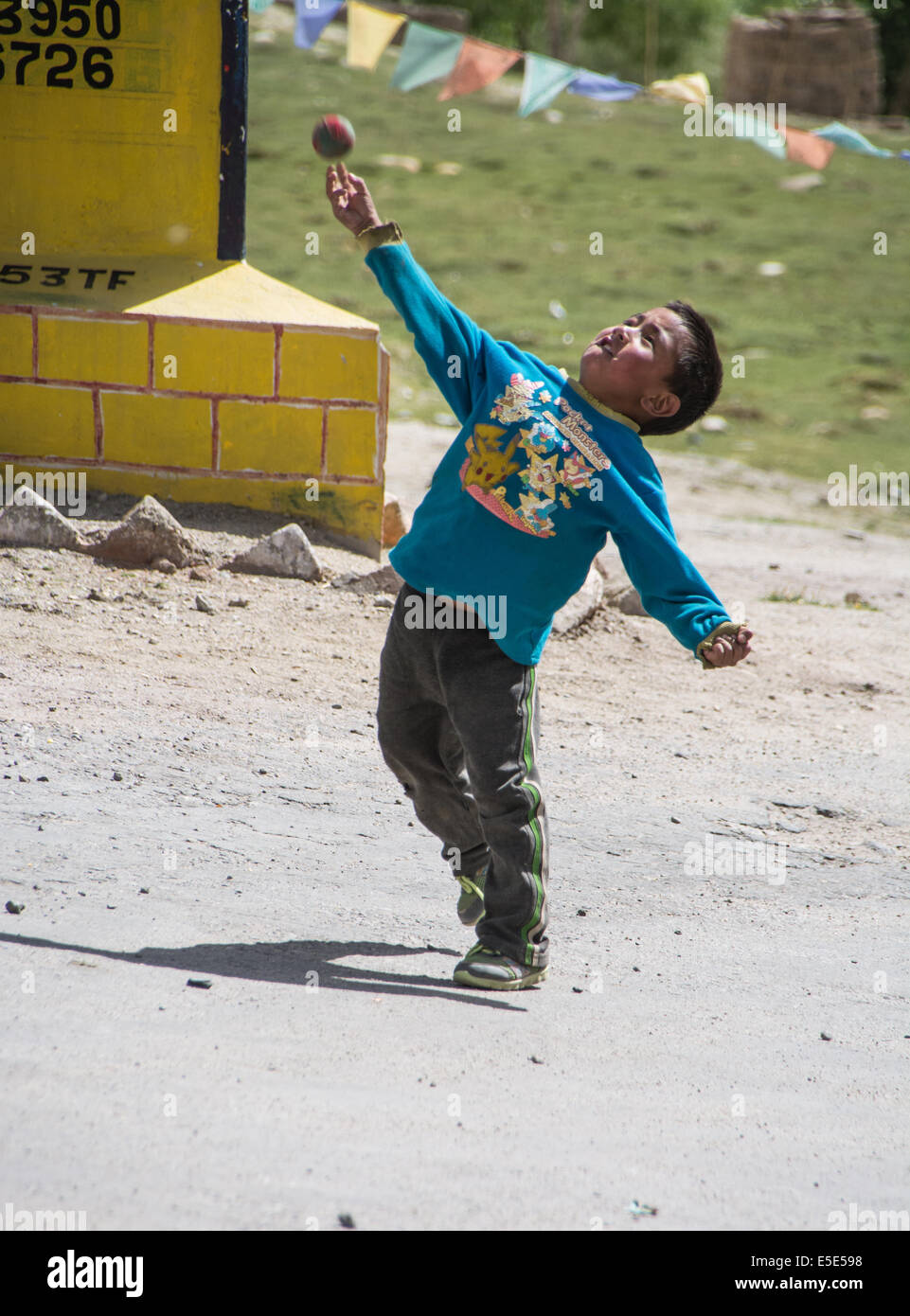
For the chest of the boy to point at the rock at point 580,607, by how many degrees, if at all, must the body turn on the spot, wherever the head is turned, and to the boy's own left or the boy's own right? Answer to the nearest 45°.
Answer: approximately 135° to the boy's own right

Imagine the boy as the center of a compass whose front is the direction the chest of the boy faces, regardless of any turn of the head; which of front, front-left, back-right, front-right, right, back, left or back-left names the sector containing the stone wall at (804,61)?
back-right

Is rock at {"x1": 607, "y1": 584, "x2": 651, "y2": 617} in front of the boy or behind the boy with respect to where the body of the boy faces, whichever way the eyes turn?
behind

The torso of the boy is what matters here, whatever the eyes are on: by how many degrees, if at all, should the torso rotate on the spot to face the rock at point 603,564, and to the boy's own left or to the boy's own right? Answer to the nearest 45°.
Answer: approximately 135° to the boy's own right

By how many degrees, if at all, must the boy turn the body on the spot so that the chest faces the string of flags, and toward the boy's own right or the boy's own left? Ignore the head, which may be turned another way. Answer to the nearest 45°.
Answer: approximately 135° to the boy's own right

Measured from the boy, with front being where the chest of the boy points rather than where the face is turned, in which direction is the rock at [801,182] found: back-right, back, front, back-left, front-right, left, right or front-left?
back-right
